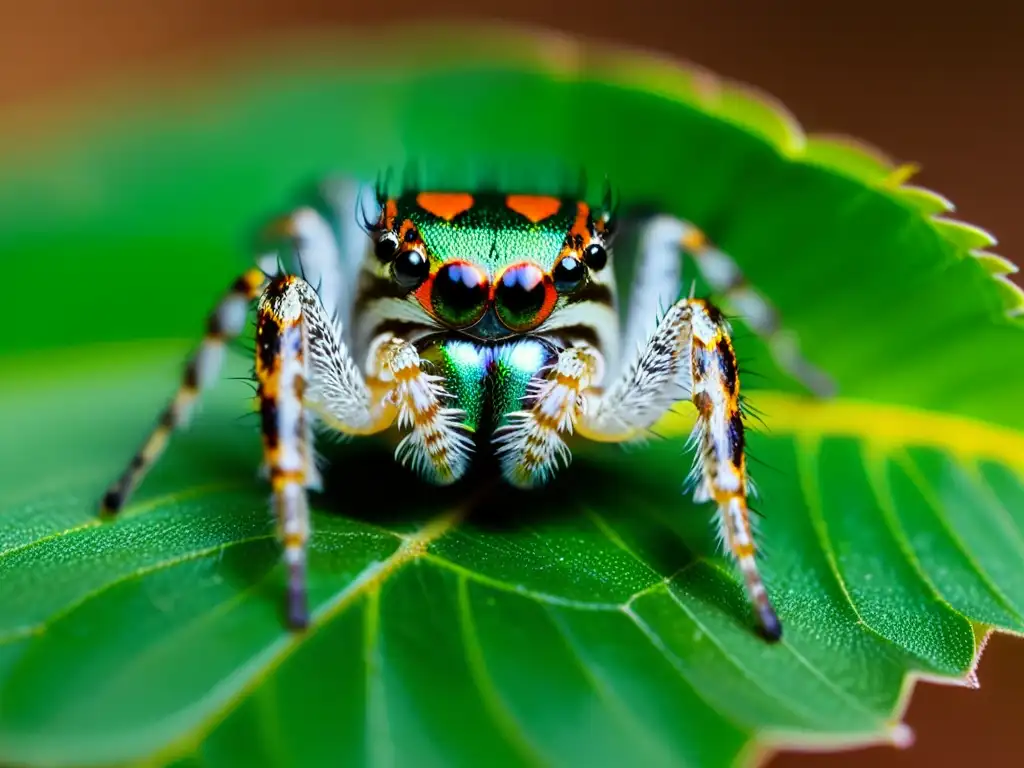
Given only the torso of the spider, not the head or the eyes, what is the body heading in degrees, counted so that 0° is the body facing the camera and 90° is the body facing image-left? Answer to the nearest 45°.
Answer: approximately 0°
